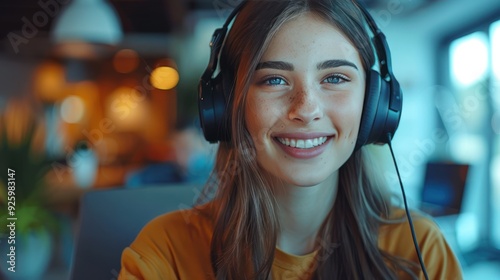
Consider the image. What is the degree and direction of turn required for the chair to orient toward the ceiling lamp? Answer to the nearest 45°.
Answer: approximately 180°

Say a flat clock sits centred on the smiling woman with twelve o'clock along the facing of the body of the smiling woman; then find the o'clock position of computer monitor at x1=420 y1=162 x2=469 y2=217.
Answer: The computer monitor is roughly at 7 o'clock from the smiling woman.

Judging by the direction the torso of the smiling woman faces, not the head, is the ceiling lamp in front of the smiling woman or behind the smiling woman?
behind

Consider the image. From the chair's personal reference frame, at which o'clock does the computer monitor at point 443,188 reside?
The computer monitor is roughly at 8 o'clock from the chair.

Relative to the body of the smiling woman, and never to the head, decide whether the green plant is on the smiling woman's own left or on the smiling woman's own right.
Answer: on the smiling woman's own right

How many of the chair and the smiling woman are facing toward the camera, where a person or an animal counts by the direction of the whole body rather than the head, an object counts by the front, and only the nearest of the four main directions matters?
2

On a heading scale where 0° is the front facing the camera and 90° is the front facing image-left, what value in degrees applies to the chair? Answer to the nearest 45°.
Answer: approximately 0°
